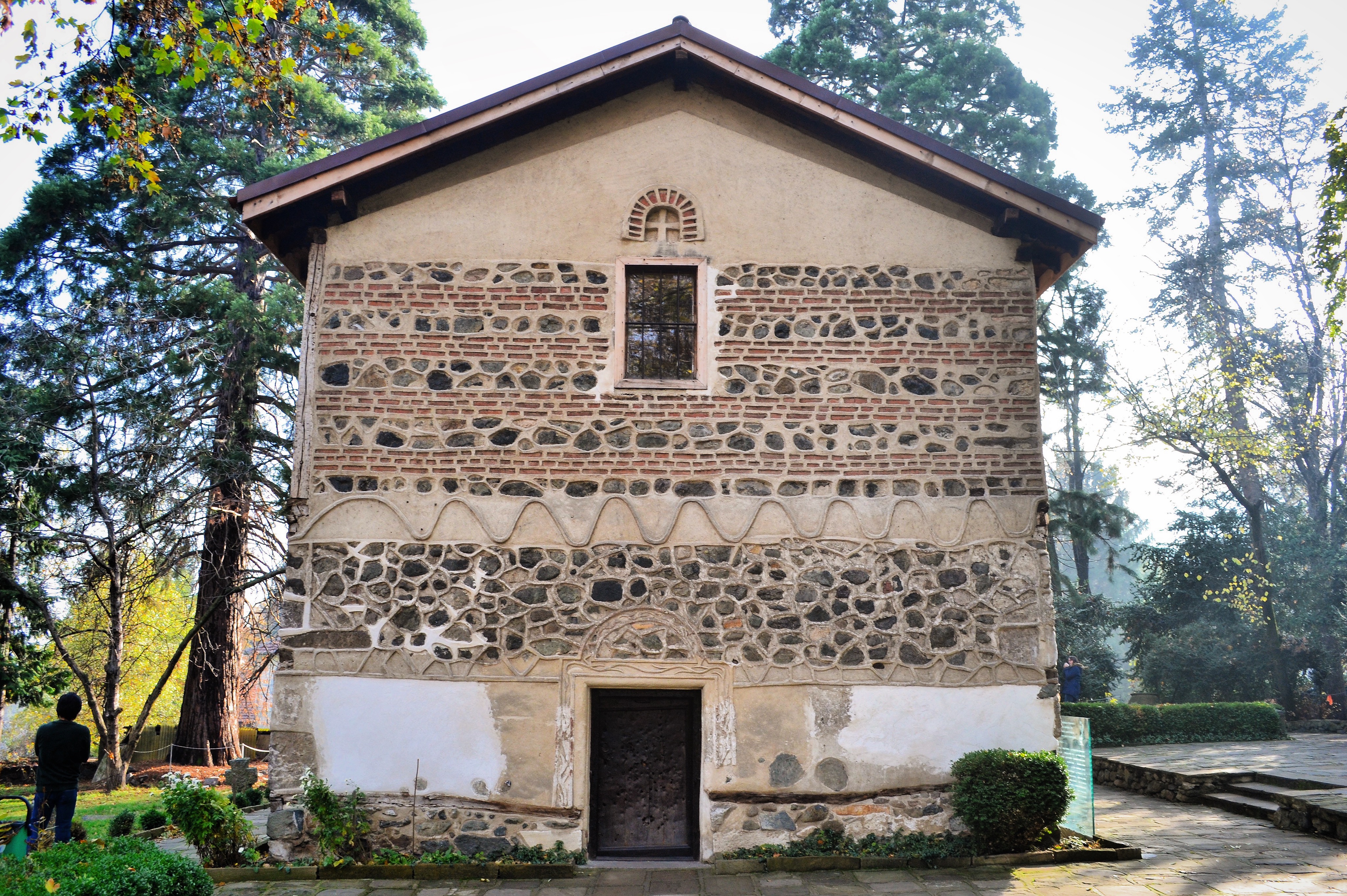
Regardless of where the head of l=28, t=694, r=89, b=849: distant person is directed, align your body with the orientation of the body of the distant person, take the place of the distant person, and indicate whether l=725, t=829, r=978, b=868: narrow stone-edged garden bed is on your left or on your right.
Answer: on your right

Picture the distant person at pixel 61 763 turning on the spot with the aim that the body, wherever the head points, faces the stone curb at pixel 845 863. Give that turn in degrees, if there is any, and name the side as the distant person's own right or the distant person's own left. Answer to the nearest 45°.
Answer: approximately 135° to the distant person's own right

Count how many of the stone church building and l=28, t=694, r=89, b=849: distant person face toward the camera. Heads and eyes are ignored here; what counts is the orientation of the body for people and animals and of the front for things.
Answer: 1

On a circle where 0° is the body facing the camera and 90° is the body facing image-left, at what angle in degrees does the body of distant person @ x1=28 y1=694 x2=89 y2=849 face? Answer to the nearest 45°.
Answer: approximately 180°

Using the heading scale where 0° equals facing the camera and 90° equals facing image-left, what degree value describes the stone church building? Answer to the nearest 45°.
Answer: approximately 0°

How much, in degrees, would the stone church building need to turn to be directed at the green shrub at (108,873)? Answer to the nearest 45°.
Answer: approximately 45° to its right

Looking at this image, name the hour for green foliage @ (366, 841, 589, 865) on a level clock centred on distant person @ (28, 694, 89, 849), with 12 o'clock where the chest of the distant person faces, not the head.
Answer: The green foliage is roughly at 4 o'clock from the distant person.

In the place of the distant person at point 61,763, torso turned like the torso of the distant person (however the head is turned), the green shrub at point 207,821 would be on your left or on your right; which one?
on your right
